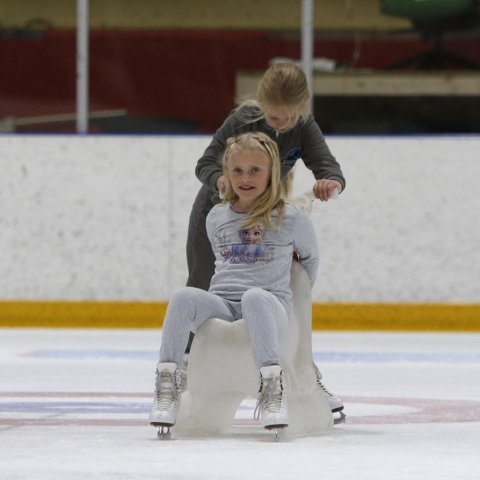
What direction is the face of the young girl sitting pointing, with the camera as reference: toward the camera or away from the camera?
toward the camera

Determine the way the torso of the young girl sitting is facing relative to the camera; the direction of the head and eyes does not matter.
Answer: toward the camera
